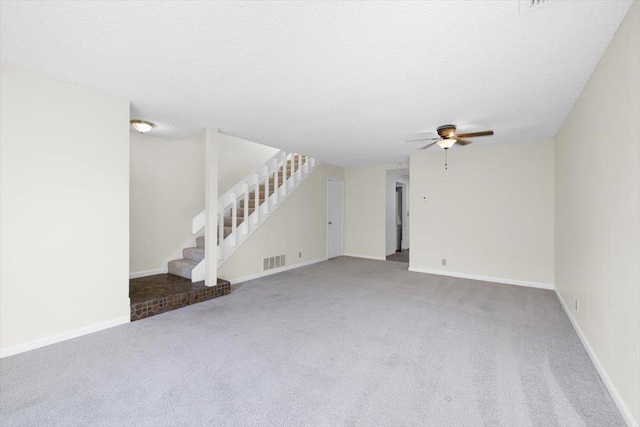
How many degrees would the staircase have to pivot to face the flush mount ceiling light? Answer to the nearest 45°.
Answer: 0° — it already faces it

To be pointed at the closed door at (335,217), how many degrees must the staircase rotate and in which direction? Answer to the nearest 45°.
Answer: approximately 180°

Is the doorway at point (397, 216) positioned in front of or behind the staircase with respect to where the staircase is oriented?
behind

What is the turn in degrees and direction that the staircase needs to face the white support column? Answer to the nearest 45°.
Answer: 0° — it already faces it

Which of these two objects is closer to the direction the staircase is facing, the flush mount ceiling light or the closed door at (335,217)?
the flush mount ceiling light

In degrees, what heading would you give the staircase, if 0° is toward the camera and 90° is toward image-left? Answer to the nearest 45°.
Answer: approximately 45°

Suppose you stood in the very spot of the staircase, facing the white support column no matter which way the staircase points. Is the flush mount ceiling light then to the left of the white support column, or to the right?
right

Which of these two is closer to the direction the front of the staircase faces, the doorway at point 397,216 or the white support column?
the white support column
